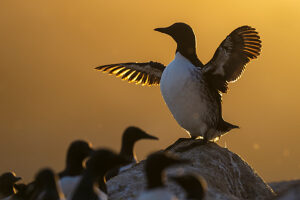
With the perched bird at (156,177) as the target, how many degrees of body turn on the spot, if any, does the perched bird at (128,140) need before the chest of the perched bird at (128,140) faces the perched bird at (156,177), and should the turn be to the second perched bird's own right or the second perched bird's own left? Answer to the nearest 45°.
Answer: approximately 90° to the second perched bird's own right

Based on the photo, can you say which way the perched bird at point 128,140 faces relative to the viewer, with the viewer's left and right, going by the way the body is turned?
facing to the right of the viewer

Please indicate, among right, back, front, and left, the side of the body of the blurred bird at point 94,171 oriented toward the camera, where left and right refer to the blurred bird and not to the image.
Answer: right

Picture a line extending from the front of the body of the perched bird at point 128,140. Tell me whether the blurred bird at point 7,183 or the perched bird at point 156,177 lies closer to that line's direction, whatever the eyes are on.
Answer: the perched bird

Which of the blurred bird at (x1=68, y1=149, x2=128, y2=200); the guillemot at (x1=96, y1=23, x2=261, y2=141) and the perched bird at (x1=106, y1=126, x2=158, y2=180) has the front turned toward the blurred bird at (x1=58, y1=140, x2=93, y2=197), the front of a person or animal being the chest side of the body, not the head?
the guillemot

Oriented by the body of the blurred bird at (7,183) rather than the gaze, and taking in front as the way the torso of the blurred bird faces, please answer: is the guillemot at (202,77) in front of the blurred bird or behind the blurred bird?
in front

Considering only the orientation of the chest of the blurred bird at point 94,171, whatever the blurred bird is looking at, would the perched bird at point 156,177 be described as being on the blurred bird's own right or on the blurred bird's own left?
on the blurred bird's own right

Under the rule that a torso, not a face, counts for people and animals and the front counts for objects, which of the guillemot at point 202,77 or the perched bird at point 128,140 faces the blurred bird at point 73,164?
the guillemot
